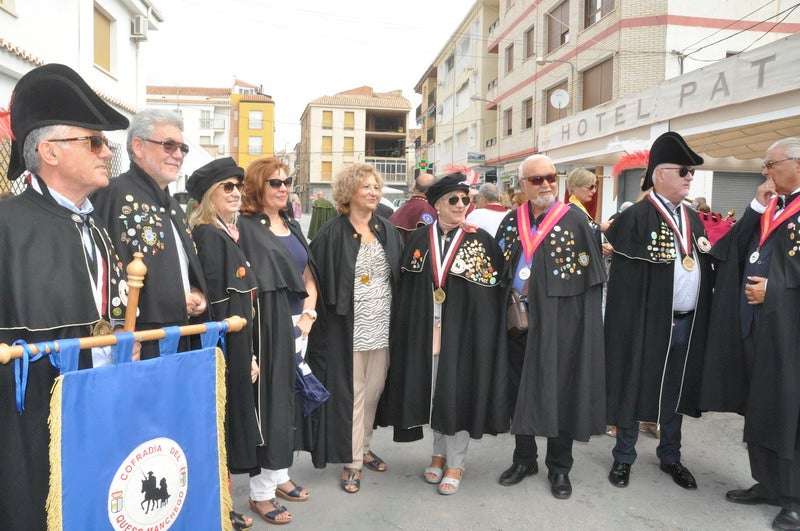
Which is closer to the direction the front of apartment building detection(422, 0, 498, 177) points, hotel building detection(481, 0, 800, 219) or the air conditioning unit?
the air conditioning unit

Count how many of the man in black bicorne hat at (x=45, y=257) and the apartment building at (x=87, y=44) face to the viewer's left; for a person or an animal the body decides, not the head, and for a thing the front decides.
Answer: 0

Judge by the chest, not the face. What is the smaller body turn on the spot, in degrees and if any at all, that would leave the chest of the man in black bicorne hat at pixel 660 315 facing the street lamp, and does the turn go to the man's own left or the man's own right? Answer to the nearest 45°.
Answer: approximately 135° to the man's own left

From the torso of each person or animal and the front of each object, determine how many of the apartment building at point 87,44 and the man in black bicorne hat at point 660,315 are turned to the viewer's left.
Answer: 0

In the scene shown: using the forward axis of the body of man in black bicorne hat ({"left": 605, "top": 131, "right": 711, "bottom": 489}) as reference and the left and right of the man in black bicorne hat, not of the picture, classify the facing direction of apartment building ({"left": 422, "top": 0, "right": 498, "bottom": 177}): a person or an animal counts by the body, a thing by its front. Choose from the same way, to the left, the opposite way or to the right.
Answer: to the right

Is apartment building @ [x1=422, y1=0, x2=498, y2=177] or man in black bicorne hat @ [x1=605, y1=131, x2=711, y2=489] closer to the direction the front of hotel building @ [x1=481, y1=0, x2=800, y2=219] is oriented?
the man in black bicorne hat

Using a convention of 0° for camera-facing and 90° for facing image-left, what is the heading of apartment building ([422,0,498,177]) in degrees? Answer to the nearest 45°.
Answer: approximately 45°

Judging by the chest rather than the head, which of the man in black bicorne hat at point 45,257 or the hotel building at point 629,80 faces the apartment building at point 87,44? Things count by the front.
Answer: the hotel building at point 629,80

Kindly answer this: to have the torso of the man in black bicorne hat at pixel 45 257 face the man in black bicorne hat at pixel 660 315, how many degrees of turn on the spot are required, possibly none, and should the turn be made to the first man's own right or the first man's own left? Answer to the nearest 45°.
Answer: approximately 45° to the first man's own left

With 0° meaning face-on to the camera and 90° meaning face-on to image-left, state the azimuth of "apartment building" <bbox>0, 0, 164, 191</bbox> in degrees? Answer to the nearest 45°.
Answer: approximately 315°

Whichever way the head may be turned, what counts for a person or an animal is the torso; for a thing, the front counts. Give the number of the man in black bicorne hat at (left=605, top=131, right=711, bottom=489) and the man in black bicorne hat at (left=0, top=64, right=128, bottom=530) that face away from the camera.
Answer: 0

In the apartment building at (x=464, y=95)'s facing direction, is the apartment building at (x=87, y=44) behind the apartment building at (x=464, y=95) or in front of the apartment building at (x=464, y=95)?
in front

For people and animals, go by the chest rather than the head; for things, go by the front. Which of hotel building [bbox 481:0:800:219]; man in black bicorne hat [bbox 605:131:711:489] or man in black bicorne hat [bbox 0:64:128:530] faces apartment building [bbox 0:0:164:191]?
hotel building [bbox 481:0:800:219]

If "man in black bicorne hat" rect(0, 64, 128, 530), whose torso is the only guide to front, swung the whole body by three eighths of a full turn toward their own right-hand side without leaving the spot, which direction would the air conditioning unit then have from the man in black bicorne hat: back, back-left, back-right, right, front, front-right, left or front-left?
right

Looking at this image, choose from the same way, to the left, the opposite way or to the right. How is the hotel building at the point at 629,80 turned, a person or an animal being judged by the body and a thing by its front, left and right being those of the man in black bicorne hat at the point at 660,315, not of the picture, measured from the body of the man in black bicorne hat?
to the right

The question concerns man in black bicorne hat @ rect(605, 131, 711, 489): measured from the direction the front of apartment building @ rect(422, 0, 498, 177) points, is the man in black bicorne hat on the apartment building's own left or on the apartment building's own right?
on the apartment building's own left

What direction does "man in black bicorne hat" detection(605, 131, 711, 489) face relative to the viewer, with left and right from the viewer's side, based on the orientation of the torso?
facing the viewer and to the right of the viewer

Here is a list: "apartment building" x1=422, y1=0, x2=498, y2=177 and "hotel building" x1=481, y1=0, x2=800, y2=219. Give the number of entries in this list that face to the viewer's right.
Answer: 0

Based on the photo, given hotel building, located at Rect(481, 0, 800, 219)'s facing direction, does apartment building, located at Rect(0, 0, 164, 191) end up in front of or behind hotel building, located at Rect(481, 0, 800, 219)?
in front
